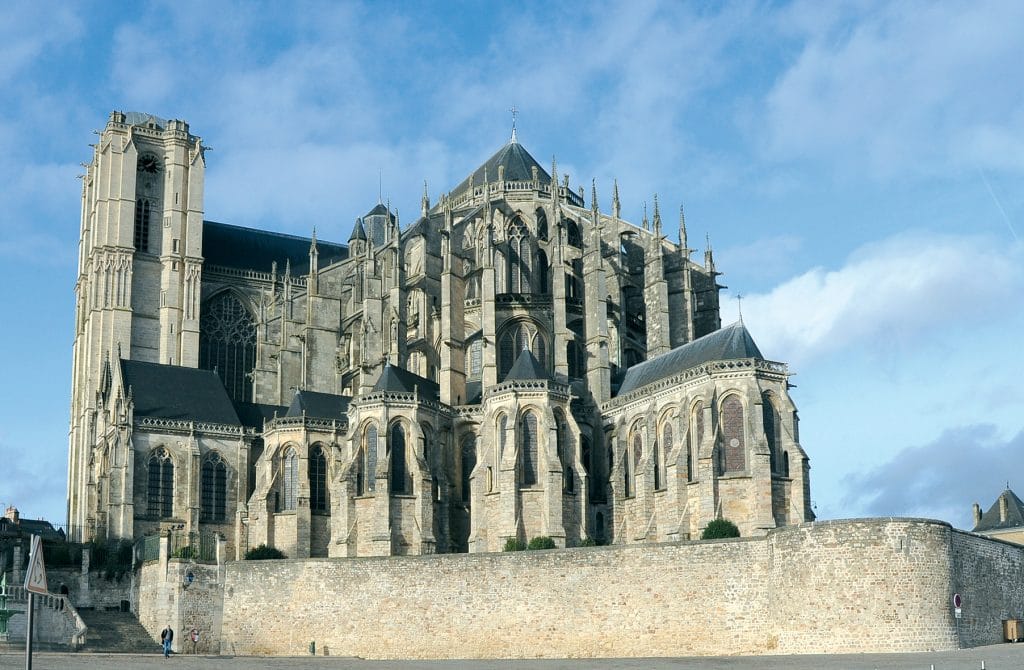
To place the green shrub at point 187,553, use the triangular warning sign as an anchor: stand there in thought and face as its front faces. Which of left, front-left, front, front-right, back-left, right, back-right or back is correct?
back-left

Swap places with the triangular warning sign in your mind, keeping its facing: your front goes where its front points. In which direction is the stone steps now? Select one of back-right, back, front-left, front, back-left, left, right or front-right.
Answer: back-left

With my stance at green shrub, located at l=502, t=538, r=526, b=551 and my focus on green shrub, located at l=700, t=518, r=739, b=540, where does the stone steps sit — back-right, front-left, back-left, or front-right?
back-right
